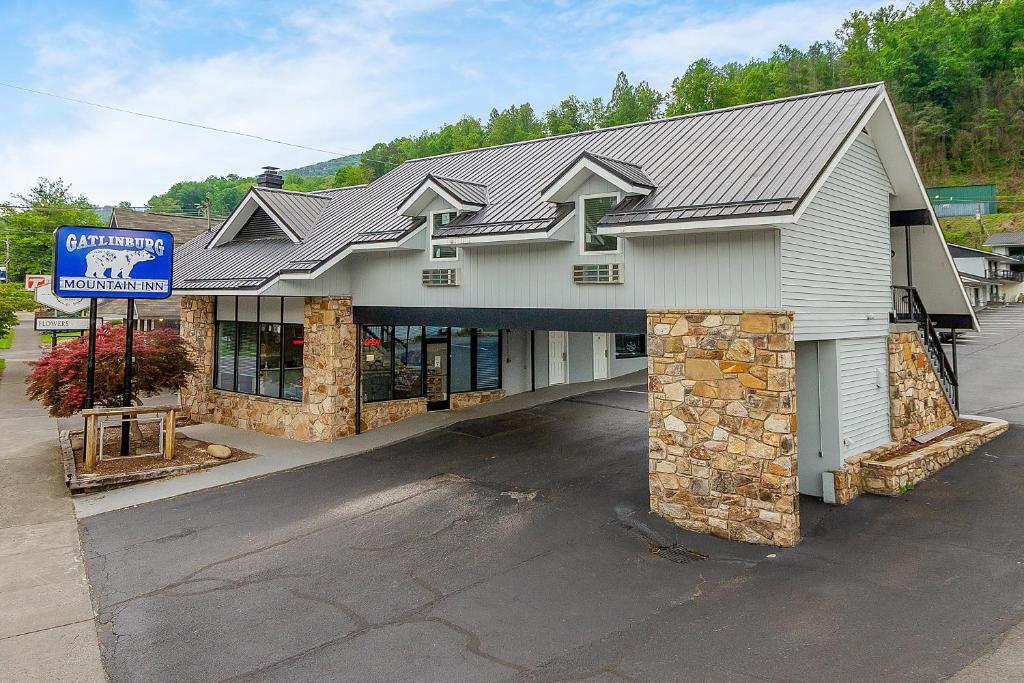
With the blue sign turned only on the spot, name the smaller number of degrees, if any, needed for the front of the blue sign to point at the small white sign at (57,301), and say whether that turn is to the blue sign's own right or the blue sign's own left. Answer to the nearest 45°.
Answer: approximately 180°

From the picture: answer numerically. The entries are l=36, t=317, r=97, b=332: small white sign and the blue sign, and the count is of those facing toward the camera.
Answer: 2

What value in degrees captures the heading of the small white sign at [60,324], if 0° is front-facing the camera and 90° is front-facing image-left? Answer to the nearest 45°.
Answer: approximately 0°

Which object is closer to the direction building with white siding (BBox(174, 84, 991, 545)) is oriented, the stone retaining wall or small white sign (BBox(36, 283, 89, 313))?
the small white sign

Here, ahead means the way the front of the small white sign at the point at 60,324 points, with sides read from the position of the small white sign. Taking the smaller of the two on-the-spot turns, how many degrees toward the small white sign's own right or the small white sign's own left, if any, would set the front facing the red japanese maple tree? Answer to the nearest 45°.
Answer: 0° — it already faces it

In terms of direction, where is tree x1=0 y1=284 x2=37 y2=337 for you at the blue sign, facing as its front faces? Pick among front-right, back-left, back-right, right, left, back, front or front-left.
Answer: back

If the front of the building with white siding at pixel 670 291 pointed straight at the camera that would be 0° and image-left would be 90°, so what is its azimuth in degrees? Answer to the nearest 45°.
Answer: approximately 45°

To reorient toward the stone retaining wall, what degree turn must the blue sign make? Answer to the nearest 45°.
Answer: approximately 45° to its left

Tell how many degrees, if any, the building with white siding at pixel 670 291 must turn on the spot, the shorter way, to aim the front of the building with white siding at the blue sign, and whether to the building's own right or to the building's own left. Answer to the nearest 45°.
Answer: approximately 45° to the building's own right
